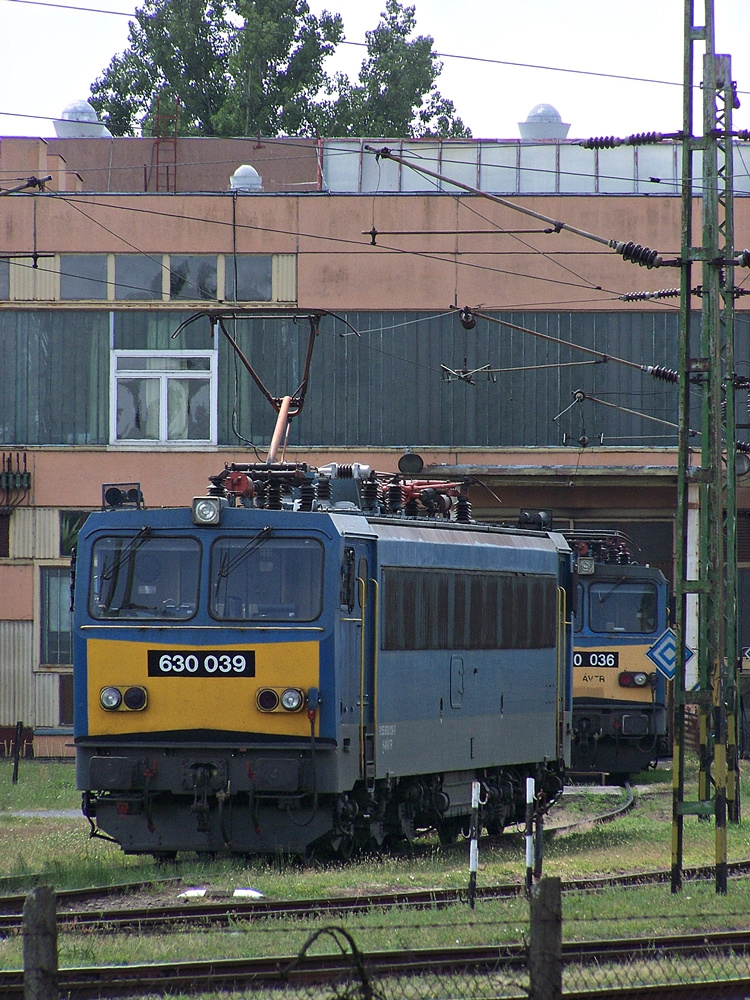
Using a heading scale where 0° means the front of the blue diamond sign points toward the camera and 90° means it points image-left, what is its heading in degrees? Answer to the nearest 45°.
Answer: approximately 0°

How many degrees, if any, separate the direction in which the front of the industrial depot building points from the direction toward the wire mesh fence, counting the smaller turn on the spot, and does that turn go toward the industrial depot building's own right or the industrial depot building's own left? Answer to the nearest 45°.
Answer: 0° — it already faces it

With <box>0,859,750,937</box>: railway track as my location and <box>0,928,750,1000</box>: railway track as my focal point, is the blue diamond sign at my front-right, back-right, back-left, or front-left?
back-left

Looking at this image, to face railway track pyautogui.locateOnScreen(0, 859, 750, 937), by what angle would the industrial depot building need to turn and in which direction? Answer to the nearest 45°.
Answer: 0° — it already faces it

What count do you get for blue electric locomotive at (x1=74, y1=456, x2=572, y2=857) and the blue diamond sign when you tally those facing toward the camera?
2

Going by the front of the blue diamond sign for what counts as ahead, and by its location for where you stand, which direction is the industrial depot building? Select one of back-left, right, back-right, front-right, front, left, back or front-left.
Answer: back-right

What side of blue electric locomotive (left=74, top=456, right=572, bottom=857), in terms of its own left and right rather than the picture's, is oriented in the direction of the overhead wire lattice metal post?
front

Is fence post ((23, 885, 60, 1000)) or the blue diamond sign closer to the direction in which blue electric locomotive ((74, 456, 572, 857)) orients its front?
the fence post
